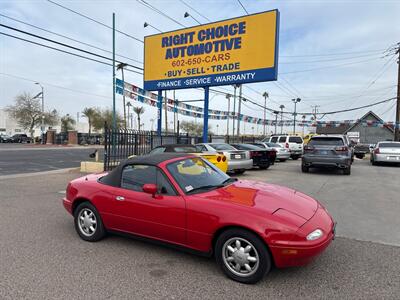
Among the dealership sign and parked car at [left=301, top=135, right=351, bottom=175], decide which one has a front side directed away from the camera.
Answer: the parked car

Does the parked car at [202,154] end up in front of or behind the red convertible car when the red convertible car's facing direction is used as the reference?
behind

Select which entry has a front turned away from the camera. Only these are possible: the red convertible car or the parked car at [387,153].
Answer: the parked car

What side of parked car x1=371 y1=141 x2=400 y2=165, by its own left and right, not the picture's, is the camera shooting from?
back

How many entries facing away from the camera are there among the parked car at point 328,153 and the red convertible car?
1

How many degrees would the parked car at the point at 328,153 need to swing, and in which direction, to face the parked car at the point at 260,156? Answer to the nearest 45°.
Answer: approximately 90° to its left

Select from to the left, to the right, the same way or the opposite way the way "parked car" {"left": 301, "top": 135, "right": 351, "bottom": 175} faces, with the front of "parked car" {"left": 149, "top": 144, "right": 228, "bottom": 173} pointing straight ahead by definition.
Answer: to the right

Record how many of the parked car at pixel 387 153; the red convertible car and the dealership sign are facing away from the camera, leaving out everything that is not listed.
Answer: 1

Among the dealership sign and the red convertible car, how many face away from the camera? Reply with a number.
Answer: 0

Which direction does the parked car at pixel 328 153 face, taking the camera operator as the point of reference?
facing away from the viewer
